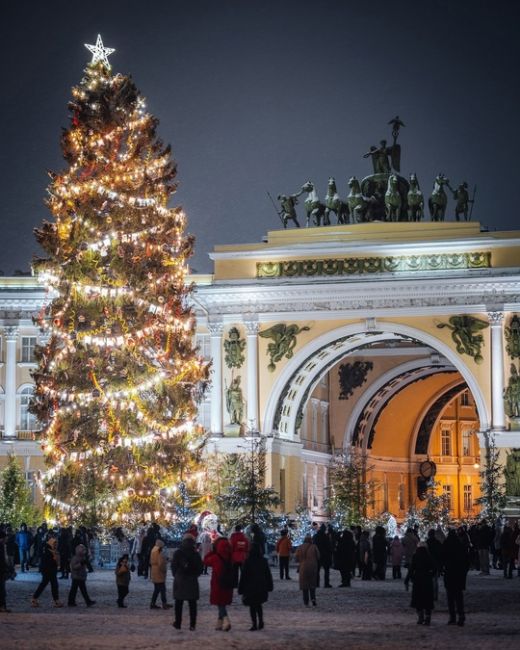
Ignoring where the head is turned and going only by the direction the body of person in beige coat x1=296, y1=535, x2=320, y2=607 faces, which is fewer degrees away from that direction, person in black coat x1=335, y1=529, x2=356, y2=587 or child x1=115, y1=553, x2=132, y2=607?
the person in black coat

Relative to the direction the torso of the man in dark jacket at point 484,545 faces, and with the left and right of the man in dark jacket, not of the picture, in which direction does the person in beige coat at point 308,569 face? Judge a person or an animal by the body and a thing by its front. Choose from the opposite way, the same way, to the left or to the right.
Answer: the same way

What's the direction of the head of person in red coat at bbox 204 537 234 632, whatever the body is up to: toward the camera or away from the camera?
away from the camera

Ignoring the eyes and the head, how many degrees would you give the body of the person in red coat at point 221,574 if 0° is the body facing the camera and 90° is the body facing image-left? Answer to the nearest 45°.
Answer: approximately 135°

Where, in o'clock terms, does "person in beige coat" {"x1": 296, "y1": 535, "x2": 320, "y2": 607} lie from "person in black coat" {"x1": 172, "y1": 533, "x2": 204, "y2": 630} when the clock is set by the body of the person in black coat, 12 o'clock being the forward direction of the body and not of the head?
The person in beige coat is roughly at 1 o'clock from the person in black coat.

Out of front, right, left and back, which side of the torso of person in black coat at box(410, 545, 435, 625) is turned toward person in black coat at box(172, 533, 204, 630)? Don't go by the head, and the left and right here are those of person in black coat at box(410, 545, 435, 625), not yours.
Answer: left

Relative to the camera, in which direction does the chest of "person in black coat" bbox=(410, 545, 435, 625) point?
away from the camera

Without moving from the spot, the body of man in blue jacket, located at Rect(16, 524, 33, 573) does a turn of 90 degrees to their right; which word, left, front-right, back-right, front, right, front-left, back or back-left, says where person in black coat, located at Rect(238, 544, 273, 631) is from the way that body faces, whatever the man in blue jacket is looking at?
left

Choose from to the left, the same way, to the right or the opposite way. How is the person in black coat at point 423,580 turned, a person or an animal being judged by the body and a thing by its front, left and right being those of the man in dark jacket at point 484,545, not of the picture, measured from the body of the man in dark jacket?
the same way

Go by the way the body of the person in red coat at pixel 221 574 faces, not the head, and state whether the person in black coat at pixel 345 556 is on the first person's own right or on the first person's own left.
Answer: on the first person's own right

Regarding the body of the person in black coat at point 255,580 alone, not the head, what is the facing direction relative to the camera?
away from the camera

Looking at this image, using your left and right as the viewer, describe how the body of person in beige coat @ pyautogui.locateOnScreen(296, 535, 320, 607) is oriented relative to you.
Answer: facing away from the viewer

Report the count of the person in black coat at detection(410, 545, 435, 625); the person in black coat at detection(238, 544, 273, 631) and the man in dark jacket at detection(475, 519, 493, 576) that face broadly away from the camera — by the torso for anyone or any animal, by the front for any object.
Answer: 3

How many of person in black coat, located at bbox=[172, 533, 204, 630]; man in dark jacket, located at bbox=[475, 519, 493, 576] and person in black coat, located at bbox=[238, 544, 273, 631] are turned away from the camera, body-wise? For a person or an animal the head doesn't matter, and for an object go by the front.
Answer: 3

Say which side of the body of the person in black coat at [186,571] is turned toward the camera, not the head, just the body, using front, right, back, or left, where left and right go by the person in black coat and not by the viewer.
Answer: back
